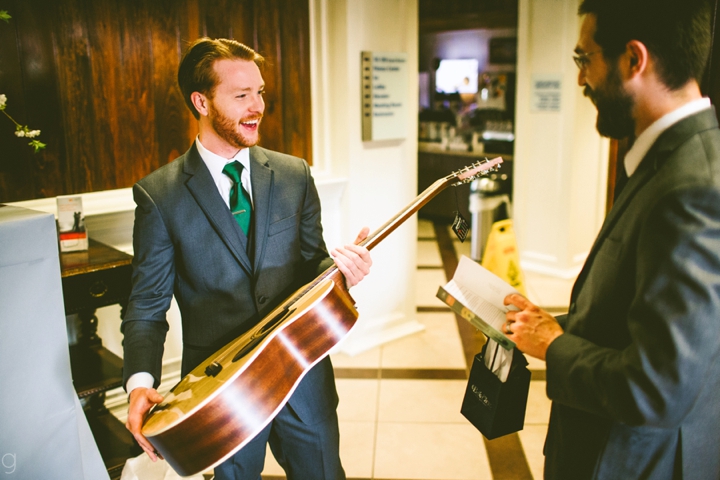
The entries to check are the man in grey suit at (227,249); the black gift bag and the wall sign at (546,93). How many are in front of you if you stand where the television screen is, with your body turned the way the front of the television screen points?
3

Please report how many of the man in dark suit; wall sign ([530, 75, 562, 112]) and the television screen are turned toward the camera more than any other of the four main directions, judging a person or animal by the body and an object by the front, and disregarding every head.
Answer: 2

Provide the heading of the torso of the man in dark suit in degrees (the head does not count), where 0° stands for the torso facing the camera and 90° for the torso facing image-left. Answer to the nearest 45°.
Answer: approximately 90°

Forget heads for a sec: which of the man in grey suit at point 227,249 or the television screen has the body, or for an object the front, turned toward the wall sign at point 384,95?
the television screen

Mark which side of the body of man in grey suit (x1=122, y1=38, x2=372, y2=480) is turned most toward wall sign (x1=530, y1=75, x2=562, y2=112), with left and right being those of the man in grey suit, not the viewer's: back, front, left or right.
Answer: left

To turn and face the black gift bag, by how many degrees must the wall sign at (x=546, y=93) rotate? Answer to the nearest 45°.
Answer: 0° — it already faces it
